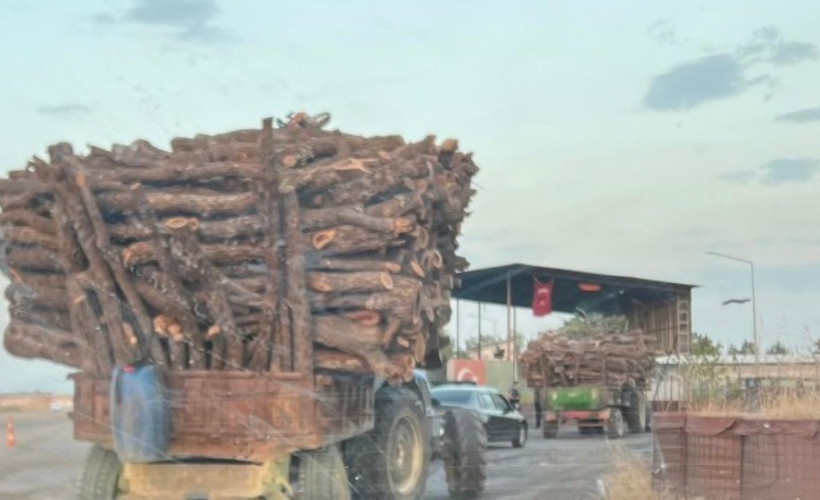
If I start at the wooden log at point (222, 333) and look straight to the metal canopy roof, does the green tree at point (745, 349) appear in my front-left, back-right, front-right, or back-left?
front-right

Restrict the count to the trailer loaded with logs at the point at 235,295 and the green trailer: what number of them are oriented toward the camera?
0

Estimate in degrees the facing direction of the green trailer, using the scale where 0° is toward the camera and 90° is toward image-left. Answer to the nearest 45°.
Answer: approximately 225°

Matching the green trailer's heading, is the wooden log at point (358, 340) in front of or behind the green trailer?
behind

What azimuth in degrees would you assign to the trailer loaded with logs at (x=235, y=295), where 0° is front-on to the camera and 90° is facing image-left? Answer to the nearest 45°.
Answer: approximately 225°

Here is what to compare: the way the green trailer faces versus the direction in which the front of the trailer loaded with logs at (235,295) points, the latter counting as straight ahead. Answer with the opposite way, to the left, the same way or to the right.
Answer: the same way

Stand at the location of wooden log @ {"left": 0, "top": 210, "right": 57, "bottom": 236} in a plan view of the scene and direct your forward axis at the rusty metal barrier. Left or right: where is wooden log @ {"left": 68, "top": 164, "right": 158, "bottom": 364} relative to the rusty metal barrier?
right

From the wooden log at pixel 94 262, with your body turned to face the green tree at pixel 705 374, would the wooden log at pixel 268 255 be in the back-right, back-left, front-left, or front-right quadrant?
front-right

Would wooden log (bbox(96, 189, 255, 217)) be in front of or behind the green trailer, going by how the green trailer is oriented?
behind

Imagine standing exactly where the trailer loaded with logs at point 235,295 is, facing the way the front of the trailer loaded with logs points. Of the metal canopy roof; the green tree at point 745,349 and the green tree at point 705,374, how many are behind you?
0

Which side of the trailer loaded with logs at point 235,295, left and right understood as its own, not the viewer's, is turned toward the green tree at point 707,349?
front

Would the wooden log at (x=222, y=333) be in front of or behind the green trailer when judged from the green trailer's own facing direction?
behind

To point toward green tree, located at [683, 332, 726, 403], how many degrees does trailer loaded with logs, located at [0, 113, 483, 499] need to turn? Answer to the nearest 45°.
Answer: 0° — it already faces it
